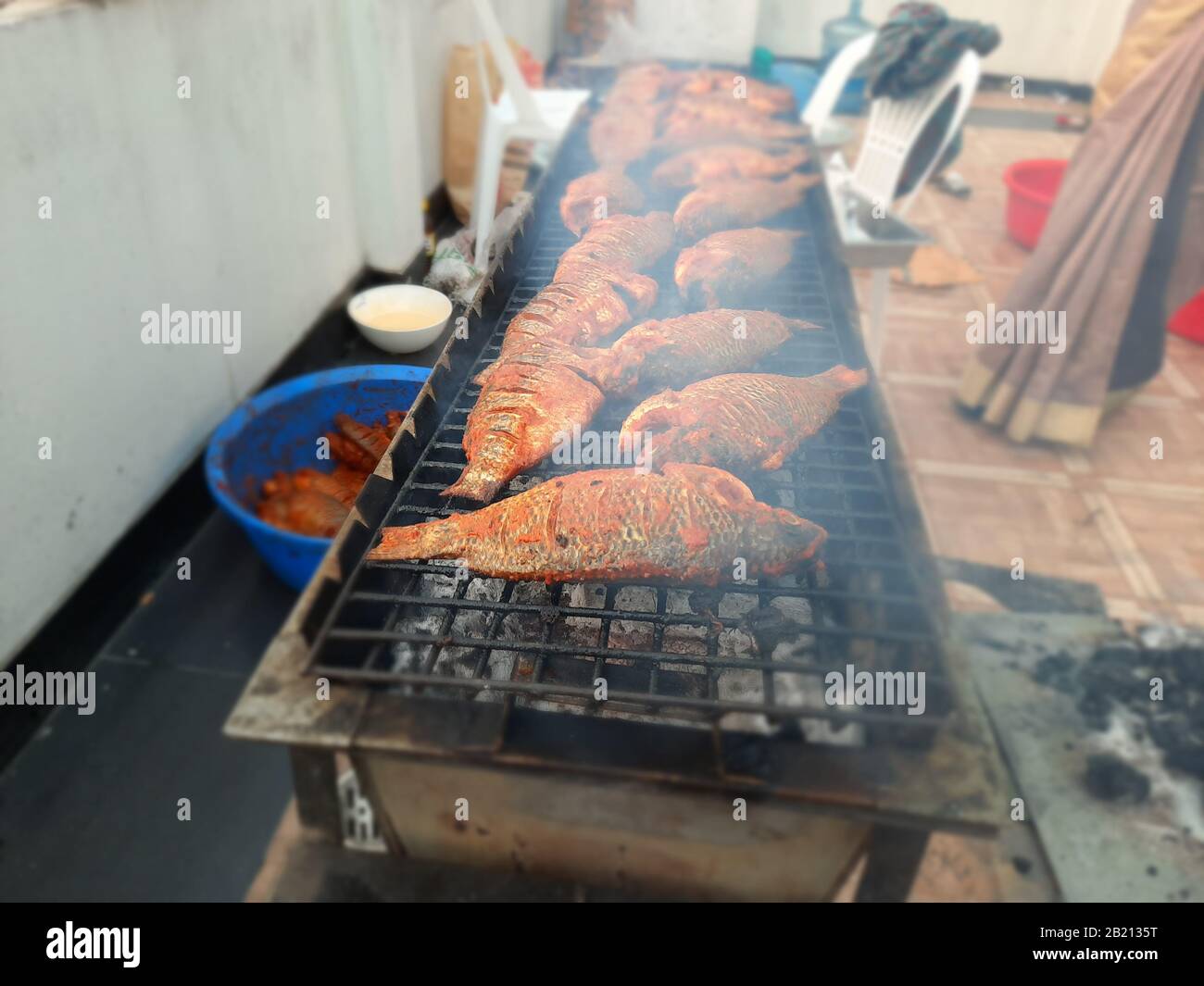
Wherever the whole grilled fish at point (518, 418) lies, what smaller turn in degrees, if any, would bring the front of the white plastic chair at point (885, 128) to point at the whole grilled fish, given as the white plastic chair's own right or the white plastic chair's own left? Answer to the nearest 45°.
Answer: approximately 45° to the white plastic chair's own left

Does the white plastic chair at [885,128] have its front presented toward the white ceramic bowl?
yes

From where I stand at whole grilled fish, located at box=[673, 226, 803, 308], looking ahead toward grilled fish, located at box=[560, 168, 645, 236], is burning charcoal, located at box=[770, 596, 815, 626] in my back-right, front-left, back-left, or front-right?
back-left

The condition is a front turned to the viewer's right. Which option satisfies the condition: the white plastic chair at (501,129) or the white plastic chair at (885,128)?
the white plastic chair at (501,129)

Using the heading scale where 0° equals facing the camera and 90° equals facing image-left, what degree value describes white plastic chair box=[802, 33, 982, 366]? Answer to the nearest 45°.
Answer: approximately 45°

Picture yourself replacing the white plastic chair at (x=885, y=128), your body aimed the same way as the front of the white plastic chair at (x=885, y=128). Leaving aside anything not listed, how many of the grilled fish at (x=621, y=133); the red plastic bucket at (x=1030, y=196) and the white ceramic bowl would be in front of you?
2

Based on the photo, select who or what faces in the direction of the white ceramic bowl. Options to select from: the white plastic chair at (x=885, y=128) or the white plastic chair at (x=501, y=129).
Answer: the white plastic chair at (x=885, y=128)

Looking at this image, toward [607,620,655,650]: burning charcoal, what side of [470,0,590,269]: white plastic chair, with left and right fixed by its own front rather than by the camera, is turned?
right

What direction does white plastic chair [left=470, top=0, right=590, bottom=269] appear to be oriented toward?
to the viewer's right

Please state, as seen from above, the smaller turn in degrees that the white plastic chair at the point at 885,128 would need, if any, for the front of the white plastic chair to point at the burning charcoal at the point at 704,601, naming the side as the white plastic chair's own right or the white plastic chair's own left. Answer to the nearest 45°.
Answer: approximately 45° to the white plastic chair's own left

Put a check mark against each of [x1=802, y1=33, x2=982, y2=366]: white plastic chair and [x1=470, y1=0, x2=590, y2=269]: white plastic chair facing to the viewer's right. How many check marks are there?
1

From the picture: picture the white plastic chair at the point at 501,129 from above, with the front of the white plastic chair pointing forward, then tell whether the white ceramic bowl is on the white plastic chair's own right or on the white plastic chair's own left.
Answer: on the white plastic chair's own right
